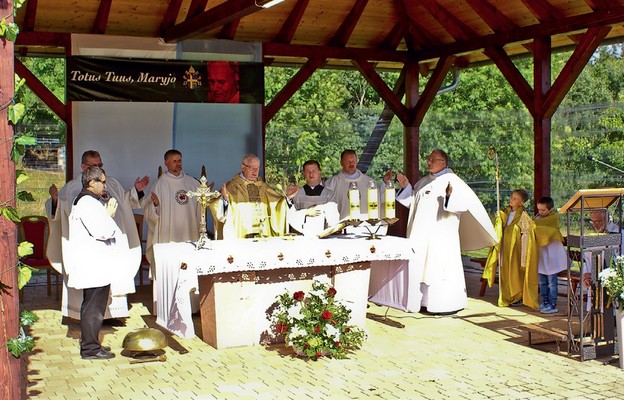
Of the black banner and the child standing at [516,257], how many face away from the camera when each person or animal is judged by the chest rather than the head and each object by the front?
0

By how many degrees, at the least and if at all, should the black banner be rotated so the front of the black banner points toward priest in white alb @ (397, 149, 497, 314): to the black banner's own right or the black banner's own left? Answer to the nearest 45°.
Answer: approximately 45° to the black banner's own left

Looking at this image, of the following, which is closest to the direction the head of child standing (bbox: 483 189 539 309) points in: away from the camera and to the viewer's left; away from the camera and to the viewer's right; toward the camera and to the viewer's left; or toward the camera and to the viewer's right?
toward the camera and to the viewer's left

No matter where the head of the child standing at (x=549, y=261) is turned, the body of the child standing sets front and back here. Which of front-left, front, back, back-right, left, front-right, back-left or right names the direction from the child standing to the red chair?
front-right

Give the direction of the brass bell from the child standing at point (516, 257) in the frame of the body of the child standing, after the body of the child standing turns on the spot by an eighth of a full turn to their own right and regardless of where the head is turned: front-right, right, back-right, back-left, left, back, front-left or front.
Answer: front-left

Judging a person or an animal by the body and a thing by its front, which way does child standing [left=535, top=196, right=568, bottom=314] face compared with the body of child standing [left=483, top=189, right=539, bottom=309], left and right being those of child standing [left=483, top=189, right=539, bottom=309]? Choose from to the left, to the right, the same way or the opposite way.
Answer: the same way

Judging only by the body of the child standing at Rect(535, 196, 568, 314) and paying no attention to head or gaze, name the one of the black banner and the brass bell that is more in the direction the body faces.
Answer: the brass bell

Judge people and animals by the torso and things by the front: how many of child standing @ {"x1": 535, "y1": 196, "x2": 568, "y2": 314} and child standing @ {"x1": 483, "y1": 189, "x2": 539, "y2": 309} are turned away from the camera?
0

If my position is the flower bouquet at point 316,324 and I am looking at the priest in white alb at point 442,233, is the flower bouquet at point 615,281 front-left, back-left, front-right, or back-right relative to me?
front-right

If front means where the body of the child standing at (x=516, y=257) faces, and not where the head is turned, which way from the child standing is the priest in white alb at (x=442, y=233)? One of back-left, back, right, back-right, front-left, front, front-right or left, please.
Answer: front

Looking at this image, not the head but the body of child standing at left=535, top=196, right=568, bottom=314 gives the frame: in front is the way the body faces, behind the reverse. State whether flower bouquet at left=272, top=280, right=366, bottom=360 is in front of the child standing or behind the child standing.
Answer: in front

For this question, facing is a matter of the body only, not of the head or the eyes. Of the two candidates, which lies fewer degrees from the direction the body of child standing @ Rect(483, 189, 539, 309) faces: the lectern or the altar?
the altar

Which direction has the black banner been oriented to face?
toward the camera

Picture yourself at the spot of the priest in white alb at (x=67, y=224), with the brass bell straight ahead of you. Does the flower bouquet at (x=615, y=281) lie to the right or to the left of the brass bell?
left
